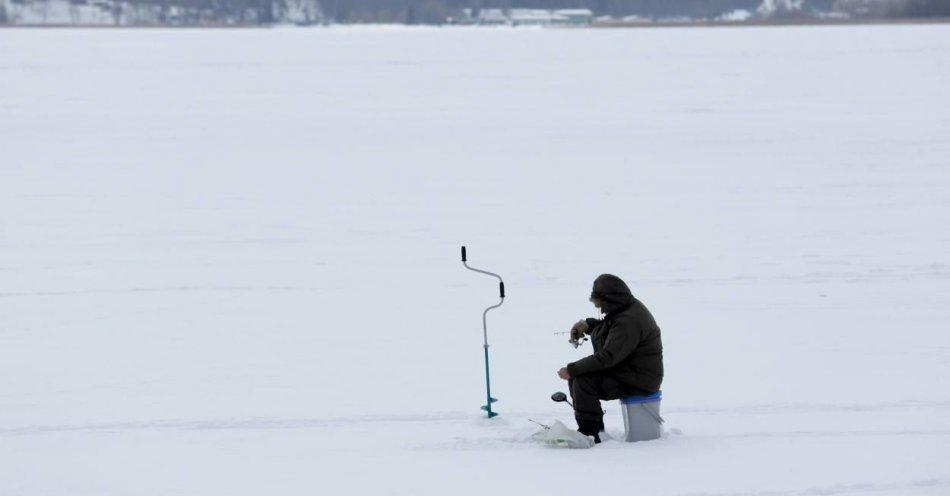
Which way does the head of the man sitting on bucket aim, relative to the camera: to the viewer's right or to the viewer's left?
to the viewer's left

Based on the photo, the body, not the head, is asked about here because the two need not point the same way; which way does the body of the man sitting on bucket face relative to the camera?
to the viewer's left
